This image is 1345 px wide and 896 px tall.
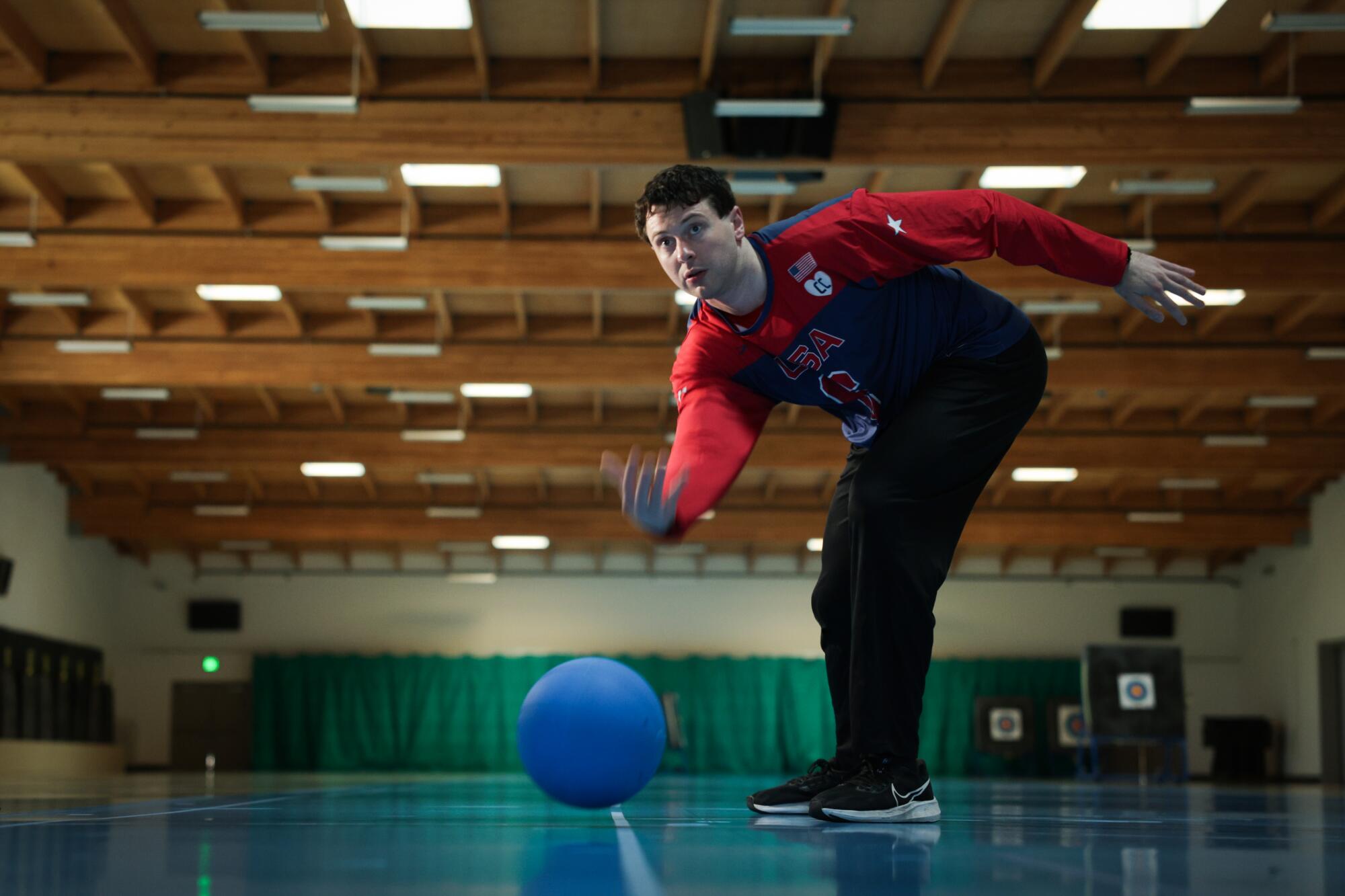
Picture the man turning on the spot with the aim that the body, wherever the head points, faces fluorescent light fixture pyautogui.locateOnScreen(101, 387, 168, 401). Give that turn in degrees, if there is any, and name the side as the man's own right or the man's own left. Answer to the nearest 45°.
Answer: approximately 90° to the man's own right

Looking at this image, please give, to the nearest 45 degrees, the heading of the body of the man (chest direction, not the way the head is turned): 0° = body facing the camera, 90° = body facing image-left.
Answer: approximately 45°

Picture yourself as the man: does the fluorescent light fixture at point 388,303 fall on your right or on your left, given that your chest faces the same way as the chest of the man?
on your right

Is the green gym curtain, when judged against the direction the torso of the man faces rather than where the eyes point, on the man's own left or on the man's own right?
on the man's own right

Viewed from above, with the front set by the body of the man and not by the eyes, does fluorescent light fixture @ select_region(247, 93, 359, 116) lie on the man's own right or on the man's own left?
on the man's own right
